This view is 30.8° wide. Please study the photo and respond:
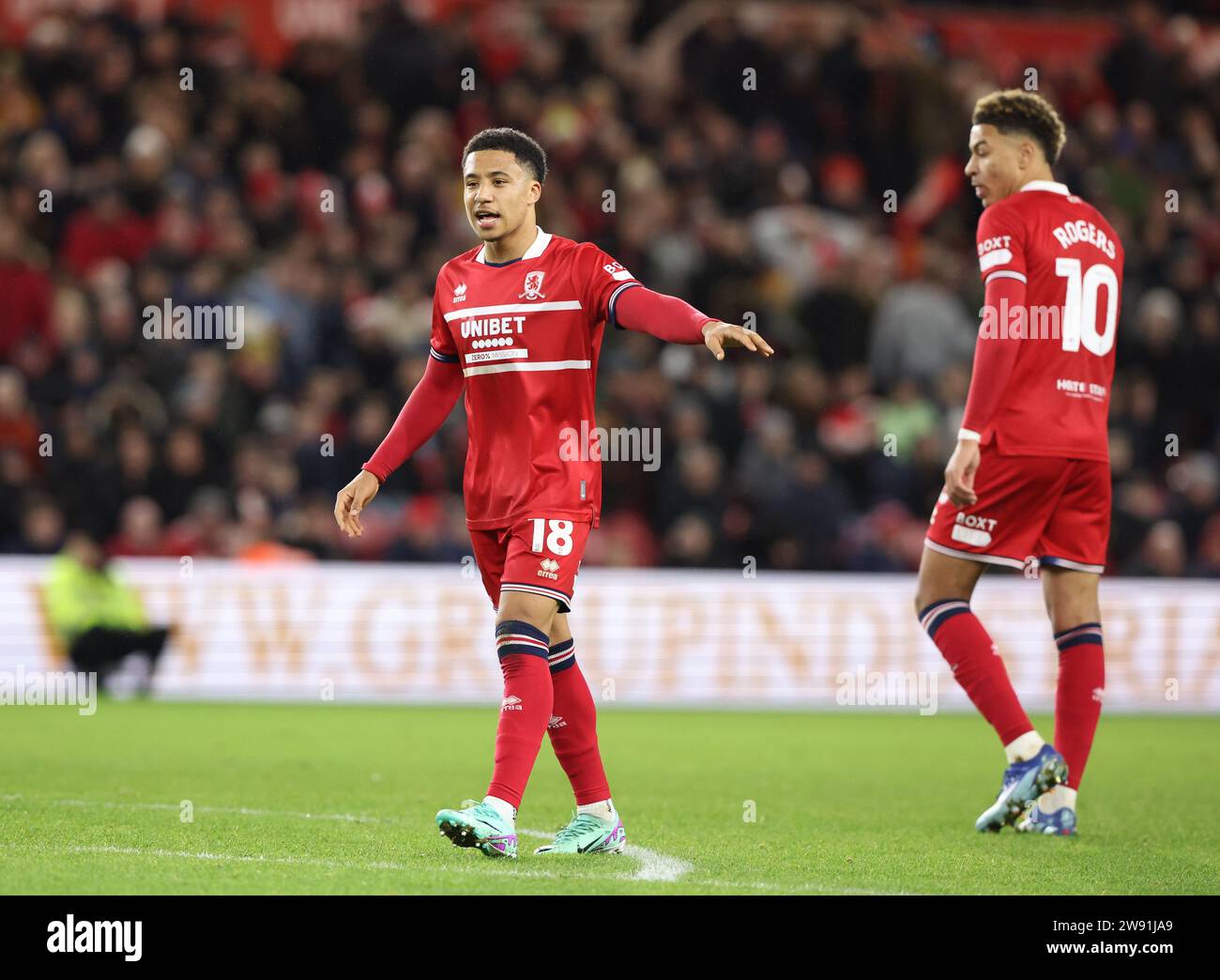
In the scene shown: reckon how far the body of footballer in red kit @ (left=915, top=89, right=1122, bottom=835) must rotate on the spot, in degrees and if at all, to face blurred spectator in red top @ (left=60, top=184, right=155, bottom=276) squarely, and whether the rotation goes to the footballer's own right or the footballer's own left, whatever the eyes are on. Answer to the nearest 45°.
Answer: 0° — they already face them

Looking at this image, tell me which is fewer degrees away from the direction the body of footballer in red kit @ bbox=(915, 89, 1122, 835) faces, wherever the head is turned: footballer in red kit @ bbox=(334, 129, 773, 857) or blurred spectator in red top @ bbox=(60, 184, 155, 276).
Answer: the blurred spectator in red top

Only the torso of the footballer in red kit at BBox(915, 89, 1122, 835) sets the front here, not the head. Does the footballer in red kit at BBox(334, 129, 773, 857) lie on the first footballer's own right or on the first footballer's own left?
on the first footballer's own left

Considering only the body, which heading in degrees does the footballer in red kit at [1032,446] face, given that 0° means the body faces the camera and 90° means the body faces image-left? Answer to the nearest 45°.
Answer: approximately 135°
